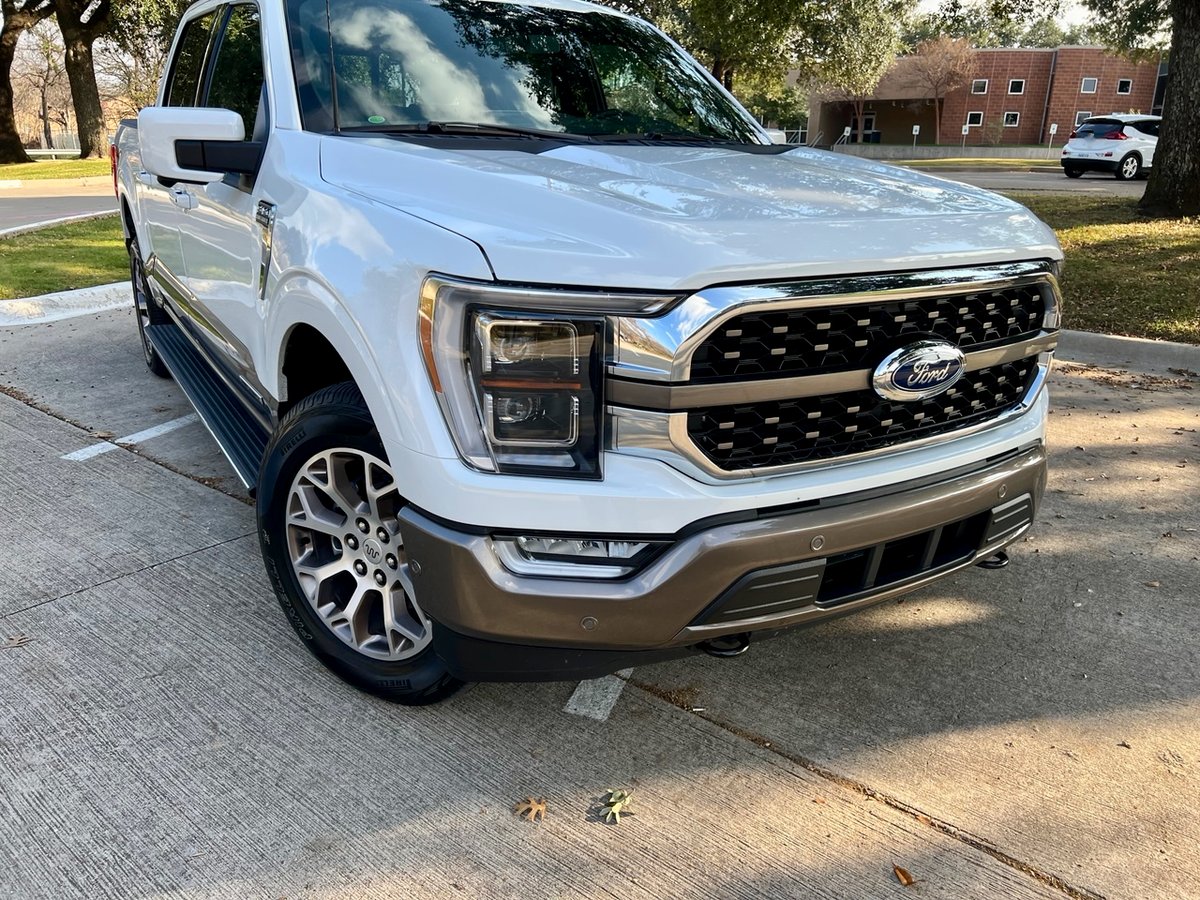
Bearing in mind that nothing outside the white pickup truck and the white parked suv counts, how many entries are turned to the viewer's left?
0

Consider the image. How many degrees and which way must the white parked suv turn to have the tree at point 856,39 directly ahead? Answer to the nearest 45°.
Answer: approximately 135° to its left

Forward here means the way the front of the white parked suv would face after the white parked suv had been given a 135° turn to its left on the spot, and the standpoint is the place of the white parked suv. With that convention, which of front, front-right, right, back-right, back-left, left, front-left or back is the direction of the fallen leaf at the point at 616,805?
left

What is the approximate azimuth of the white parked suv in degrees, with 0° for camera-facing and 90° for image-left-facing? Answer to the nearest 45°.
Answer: approximately 225°

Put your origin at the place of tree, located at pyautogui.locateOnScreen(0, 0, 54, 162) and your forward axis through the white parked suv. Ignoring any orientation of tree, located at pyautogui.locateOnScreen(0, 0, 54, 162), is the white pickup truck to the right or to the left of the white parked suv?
right

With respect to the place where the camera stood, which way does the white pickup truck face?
facing the viewer and to the right of the viewer

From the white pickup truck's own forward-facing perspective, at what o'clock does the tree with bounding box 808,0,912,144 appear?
The tree is roughly at 8 o'clock from the white pickup truck.

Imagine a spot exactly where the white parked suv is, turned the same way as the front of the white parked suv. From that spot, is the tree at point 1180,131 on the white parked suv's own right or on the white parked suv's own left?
on the white parked suv's own right

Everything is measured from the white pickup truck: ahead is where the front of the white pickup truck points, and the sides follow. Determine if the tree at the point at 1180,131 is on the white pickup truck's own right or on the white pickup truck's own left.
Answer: on the white pickup truck's own left

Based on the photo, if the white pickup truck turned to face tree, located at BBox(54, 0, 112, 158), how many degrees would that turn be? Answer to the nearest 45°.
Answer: approximately 180°

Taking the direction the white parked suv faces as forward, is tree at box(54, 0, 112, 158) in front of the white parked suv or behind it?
behind
